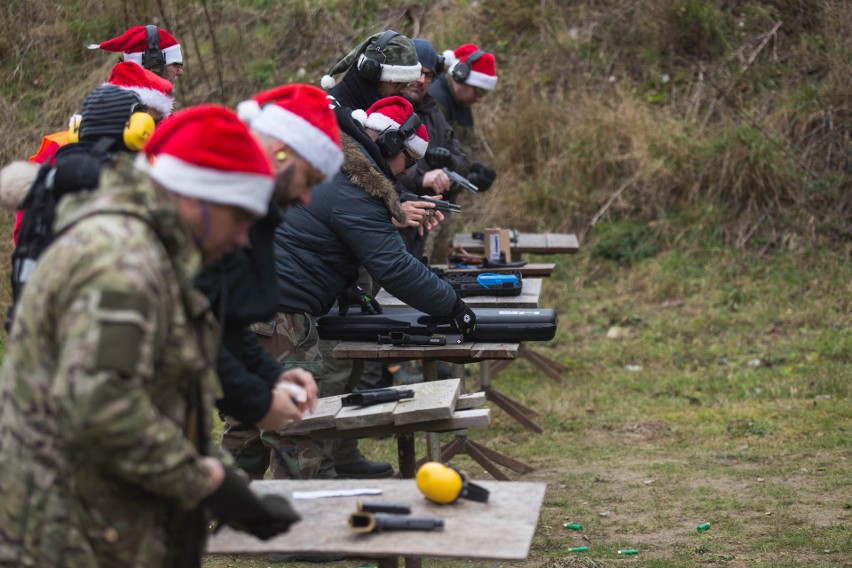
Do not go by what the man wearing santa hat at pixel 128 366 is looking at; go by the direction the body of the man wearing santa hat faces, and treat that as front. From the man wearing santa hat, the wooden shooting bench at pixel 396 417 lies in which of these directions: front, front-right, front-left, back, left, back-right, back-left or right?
front-left

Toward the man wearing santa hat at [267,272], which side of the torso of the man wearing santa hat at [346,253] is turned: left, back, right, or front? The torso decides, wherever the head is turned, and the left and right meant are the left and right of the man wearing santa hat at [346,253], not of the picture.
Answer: right

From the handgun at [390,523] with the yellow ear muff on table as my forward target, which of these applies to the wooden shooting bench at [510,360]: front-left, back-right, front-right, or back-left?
front-left

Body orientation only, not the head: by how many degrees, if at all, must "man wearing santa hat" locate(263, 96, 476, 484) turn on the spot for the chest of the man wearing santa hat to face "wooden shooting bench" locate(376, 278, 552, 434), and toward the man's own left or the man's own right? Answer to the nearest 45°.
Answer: approximately 45° to the man's own left

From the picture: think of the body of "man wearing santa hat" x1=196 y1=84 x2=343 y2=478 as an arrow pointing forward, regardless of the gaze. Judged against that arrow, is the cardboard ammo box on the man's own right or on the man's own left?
on the man's own left

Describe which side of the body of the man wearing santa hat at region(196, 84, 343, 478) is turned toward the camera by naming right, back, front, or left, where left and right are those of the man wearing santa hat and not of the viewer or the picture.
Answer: right

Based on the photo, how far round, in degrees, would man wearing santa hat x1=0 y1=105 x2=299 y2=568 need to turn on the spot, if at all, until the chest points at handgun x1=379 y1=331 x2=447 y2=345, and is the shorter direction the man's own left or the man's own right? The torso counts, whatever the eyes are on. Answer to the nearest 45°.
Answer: approximately 45° to the man's own left

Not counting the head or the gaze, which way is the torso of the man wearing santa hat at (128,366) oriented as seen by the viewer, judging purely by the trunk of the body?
to the viewer's right

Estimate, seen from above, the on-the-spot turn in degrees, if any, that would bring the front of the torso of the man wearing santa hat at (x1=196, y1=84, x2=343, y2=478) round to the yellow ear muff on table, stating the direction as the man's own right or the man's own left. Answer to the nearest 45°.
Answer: approximately 45° to the man's own right

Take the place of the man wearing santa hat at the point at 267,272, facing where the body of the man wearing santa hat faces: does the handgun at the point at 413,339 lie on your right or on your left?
on your left

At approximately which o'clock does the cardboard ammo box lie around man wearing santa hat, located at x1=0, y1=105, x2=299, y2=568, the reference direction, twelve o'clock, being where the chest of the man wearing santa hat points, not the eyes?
The cardboard ammo box is roughly at 10 o'clock from the man wearing santa hat.

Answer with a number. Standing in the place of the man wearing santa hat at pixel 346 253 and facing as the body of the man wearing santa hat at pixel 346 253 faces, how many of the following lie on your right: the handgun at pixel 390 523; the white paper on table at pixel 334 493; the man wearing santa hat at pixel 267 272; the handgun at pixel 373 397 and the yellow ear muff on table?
5

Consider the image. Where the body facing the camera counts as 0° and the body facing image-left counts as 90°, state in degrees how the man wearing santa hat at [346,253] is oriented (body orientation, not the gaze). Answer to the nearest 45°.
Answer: approximately 270°

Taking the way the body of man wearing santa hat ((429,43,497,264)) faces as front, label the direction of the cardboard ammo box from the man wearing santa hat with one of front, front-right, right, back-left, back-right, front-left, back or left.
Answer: right

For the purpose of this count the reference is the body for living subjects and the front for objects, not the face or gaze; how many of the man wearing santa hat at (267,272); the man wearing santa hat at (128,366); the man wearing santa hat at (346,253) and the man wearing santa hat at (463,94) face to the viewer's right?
4
